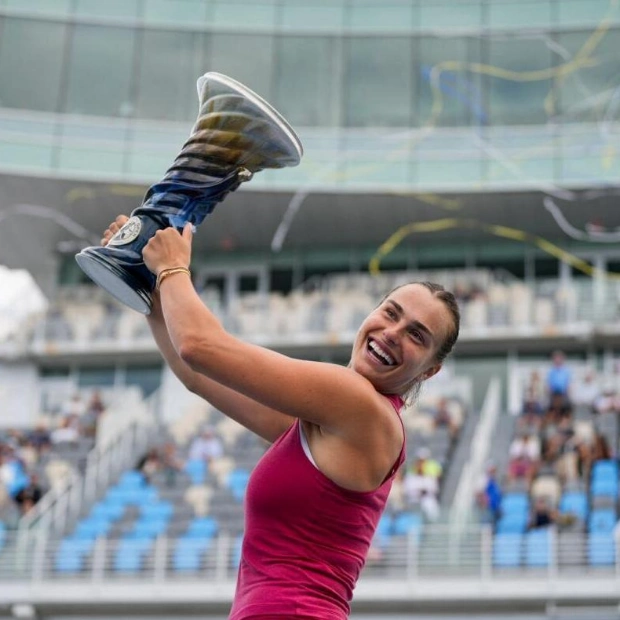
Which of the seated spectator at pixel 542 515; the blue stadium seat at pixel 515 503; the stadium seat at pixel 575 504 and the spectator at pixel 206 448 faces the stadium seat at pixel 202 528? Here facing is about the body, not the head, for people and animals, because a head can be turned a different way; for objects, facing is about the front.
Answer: the spectator

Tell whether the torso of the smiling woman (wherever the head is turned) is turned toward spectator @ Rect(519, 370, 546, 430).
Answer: no

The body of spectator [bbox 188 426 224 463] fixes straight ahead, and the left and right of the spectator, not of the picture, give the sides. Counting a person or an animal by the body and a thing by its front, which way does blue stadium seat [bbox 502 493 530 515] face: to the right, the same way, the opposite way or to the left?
the same way

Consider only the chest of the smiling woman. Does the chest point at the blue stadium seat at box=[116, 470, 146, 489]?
no

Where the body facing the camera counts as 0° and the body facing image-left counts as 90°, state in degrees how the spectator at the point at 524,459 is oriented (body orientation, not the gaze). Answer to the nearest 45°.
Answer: approximately 0°

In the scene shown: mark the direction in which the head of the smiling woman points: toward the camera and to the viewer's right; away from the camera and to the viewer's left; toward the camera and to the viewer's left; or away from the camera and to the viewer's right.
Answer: toward the camera and to the viewer's left

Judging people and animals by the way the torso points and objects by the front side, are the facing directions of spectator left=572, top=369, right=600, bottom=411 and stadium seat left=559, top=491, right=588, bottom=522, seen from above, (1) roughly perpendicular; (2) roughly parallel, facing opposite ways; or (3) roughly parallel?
roughly parallel

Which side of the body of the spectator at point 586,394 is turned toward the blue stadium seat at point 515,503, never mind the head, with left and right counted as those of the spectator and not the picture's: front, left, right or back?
front

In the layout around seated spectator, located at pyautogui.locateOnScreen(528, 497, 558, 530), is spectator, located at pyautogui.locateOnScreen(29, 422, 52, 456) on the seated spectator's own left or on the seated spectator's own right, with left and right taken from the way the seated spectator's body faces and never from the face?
on the seated spectator's own right

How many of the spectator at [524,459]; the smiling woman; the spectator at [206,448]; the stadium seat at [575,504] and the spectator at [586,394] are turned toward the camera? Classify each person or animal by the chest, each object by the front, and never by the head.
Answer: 4

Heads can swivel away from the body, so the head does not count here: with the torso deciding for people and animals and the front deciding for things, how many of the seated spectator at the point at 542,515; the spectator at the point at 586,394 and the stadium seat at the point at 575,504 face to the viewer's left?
0

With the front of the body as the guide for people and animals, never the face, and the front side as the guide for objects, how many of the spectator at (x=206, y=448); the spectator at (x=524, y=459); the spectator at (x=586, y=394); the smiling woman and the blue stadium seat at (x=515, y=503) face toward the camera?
4

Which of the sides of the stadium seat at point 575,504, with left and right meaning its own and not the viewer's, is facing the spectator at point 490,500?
right

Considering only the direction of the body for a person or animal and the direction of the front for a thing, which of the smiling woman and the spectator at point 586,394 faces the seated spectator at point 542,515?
the spectator

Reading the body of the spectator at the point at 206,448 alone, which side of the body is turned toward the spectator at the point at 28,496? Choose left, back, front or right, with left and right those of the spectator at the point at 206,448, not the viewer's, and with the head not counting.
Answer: right

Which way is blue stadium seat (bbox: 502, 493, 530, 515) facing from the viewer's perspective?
toward the camera

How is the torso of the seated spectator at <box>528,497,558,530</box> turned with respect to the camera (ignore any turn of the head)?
toward the camera

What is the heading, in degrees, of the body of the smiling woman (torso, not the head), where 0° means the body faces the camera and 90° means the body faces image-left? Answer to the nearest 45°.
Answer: approximately 90°
